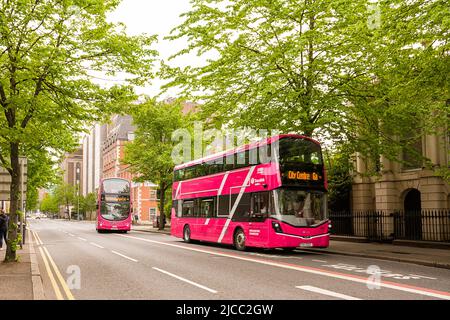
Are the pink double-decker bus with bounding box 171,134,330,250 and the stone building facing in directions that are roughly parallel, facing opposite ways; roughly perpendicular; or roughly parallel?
roughly perpendicular

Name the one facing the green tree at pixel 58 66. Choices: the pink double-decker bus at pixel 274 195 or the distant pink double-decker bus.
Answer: the distant pink double-decker bus

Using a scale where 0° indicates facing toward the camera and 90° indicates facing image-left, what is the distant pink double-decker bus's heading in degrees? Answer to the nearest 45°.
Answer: approximately 0°

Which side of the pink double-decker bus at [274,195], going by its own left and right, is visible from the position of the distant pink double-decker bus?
back

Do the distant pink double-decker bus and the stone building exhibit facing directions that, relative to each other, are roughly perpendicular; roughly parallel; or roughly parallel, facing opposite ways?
roughly perpendicular

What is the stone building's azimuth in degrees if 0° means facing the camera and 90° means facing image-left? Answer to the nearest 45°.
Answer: approximately 45°
